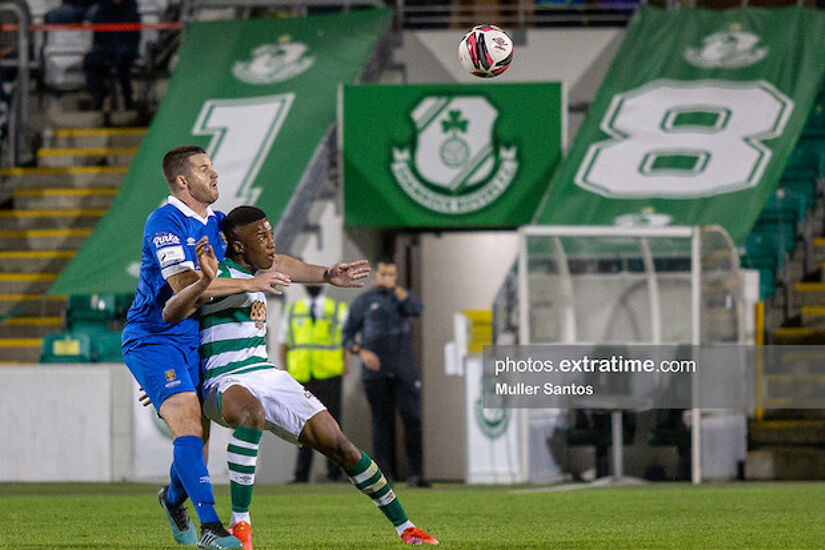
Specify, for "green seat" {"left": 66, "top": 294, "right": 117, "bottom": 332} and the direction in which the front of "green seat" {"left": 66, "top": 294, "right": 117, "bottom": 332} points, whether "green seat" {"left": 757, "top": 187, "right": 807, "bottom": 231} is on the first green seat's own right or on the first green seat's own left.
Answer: on the first green seat's own left

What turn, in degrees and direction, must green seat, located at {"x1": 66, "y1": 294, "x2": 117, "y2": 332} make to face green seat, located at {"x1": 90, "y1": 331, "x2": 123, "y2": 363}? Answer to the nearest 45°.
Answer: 0° — it already faces it

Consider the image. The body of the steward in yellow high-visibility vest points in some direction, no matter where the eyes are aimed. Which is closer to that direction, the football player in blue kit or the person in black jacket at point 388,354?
the football player in blue kit
